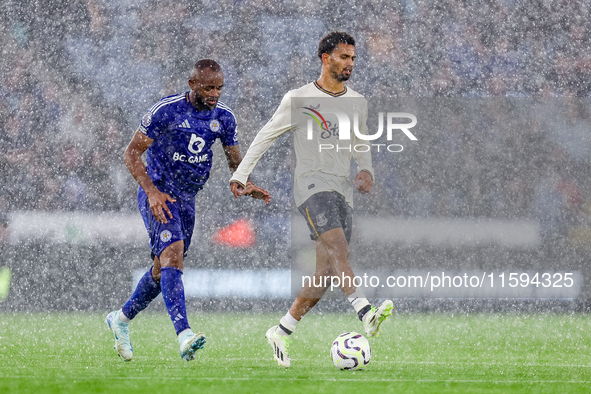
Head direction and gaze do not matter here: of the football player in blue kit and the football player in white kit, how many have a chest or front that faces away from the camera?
0

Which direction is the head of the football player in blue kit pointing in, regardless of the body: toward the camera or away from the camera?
toward the camera

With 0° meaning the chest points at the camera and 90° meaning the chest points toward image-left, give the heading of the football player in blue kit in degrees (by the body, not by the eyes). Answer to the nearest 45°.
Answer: approximately 315°

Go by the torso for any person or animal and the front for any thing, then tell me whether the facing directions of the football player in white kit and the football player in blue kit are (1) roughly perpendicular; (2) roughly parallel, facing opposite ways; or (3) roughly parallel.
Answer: roughly parallel

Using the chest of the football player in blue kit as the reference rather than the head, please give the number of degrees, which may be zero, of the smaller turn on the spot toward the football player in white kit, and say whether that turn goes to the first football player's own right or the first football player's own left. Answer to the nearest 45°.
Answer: approximately 45° to the first football player's own left

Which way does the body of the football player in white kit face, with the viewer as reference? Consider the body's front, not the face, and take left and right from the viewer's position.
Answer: facing the viewer and to the right of the viewer

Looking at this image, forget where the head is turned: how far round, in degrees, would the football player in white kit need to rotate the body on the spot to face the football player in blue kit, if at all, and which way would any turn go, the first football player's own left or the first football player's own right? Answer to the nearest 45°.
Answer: approximately 135° to the first football player's own right

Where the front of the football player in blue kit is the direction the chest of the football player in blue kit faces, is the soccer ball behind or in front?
in front
